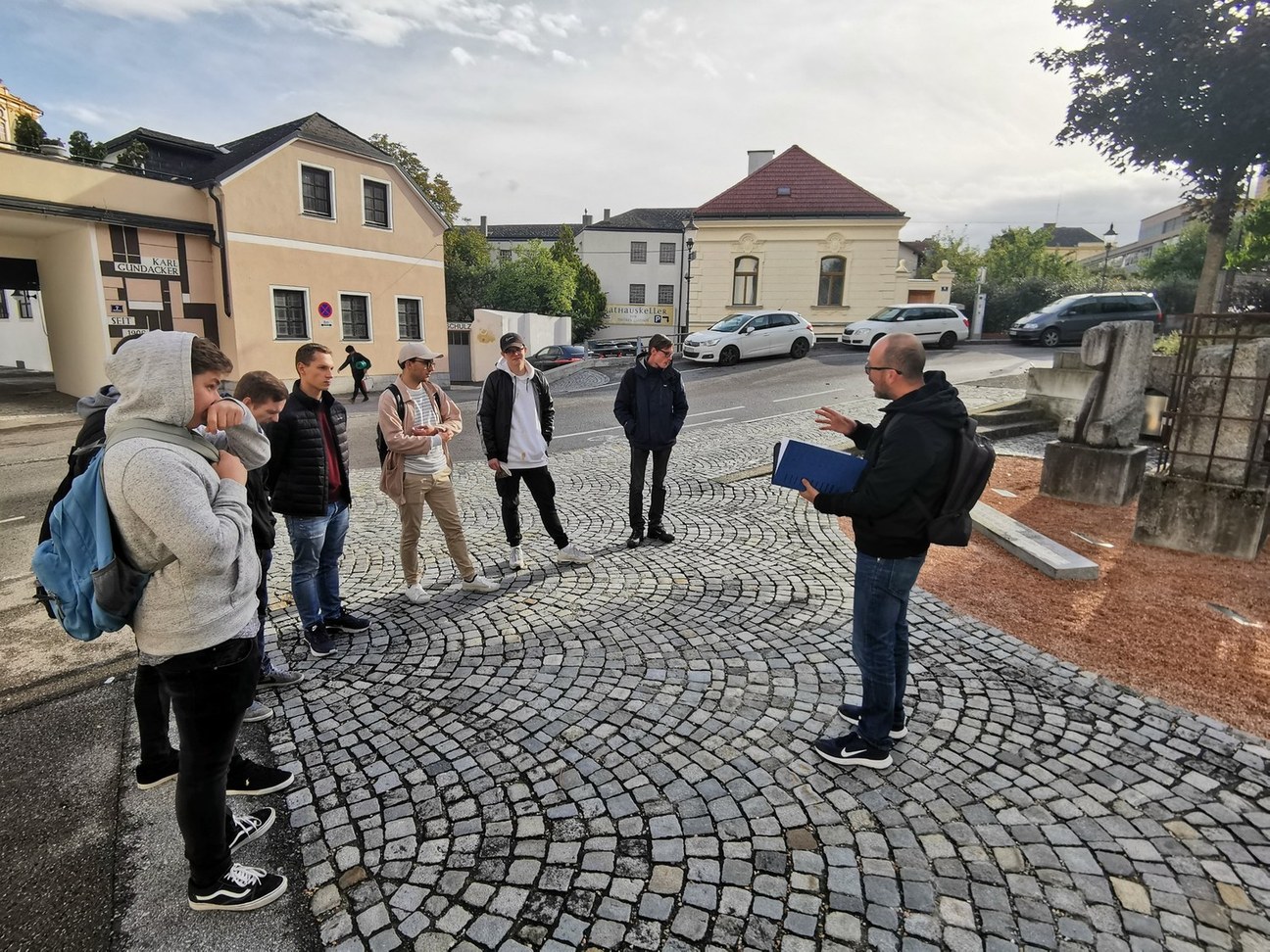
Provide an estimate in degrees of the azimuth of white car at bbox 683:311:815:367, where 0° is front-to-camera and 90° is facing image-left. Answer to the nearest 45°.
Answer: approximately 45°

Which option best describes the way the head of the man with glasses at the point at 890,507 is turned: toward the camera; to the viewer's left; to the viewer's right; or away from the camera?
to the viewer's left

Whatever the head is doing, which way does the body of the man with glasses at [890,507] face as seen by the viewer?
to the viewer's left

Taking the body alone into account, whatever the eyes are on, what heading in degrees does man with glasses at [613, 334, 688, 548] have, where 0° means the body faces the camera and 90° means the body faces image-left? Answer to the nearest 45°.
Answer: approximately 0°

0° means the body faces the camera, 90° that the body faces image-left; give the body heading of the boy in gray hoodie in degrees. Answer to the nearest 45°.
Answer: approximately 270°

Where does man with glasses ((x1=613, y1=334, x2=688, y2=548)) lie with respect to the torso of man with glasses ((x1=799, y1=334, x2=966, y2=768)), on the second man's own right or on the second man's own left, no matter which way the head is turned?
on the second man's own right

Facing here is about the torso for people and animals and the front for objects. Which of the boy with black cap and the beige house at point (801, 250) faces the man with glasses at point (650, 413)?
the beige house

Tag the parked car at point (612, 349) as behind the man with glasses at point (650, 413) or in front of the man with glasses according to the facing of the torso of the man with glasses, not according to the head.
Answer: behind

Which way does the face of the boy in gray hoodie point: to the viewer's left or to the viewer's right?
to the viewer's right

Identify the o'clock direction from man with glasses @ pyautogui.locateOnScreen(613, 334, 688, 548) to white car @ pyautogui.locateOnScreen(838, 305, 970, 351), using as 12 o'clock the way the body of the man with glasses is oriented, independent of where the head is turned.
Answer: The white car is roughly at 7 o'clock from the man with glasses.

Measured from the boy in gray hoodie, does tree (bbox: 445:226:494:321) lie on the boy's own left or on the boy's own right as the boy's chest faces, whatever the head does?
on the boy's own left

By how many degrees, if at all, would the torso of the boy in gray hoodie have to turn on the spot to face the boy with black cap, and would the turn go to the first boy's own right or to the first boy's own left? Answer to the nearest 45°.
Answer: approximately 45° to the first boy's own left

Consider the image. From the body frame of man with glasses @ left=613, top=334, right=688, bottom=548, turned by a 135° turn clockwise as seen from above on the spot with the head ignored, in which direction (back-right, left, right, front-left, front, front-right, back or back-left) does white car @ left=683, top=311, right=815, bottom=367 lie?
front-right
